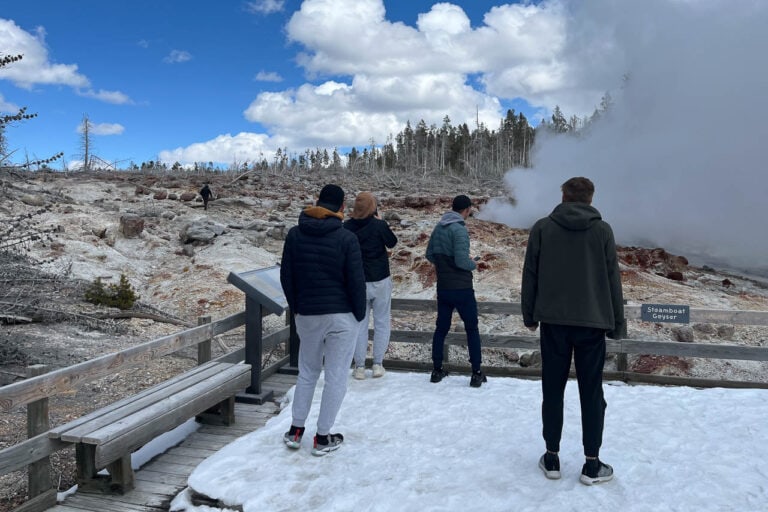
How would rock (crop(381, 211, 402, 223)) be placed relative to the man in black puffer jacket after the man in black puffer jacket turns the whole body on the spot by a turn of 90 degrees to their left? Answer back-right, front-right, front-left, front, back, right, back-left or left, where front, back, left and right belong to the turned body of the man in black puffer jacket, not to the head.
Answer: front-right

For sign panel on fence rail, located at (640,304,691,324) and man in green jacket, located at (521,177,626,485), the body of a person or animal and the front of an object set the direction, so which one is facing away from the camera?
the man in green jacket

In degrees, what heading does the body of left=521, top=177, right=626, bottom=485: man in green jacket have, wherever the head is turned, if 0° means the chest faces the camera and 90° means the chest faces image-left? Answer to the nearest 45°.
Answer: approximately 180°

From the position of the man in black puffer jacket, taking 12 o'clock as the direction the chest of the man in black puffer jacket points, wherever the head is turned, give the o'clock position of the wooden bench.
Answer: The wooden bench is roughly at 7 o'clock from the man in black puffer jacket.

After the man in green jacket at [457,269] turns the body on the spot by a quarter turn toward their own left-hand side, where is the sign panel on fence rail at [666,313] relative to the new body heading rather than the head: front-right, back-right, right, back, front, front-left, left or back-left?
back-right

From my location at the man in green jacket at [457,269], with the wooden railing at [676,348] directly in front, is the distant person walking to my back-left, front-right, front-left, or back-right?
back-left

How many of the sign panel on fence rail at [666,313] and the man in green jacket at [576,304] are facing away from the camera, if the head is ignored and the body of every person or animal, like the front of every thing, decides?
1

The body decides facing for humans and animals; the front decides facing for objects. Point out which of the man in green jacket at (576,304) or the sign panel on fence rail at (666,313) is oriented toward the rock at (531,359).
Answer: the man in green jacket

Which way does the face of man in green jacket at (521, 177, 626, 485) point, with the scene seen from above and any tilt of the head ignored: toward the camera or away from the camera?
away from the camera

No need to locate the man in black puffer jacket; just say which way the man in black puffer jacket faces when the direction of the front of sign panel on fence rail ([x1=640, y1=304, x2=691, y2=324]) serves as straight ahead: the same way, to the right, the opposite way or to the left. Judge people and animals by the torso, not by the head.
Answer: the opposite way

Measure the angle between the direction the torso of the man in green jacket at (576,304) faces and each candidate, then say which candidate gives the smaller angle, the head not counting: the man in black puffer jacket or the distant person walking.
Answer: the distant person walking
